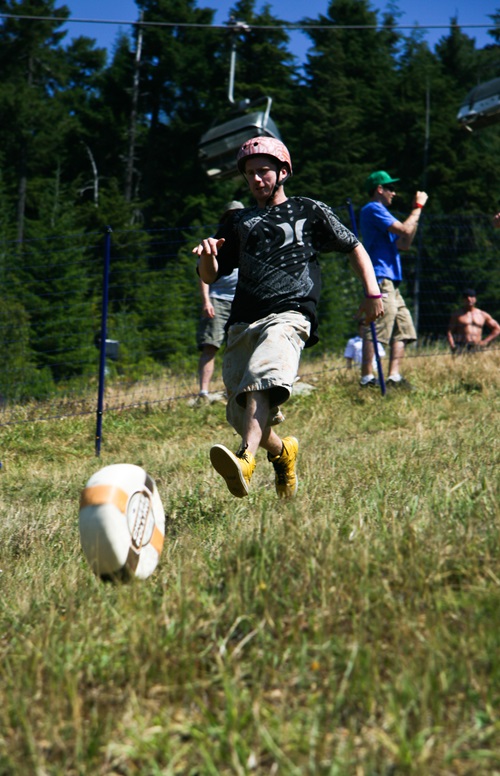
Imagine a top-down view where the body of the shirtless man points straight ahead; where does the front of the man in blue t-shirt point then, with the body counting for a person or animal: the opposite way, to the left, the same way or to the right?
to the left

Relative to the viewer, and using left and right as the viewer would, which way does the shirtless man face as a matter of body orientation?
facing the viewer

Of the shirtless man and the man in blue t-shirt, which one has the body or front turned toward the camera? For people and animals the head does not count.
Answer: the shirtless man

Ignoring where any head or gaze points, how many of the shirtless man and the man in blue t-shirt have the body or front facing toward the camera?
1

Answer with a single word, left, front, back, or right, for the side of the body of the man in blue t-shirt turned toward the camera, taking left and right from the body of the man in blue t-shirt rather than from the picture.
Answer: right

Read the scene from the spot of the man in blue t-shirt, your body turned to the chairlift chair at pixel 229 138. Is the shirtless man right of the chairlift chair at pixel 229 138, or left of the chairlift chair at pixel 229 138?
right

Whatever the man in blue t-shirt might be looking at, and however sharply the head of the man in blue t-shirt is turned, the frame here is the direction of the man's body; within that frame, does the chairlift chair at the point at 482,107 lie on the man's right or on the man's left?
on the man's left

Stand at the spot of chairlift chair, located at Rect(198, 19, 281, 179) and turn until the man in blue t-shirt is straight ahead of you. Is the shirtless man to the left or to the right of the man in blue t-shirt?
left

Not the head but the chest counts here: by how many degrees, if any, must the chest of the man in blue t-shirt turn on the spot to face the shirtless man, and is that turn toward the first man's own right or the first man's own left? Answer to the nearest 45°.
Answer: approximately 90° to the first man's own left

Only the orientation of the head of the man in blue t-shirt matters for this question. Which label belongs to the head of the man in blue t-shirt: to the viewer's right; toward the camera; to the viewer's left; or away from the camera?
to the viewer's right
